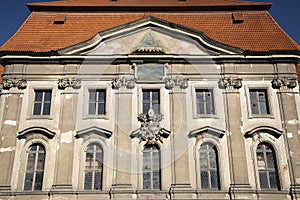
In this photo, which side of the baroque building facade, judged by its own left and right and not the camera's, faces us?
front
